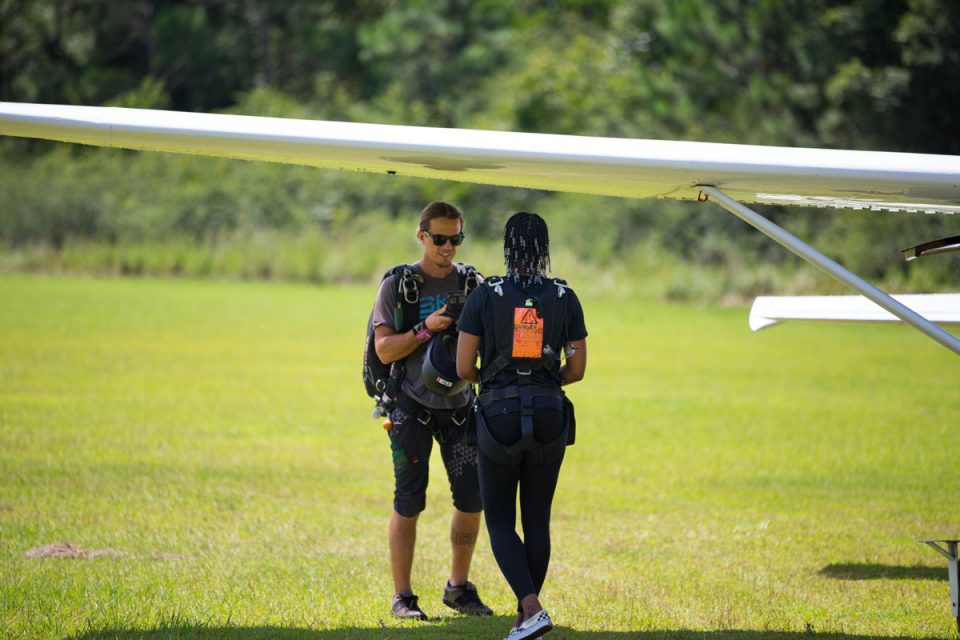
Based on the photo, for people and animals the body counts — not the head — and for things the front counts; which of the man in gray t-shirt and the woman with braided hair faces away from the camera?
the woman with braided hair

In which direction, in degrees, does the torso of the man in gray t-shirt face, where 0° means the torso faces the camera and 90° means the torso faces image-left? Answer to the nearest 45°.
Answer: approximately 315°

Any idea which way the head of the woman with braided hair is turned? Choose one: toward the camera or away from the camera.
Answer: away from the camera

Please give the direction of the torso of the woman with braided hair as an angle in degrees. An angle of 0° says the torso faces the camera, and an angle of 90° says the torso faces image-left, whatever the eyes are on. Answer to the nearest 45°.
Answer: approximately 180°

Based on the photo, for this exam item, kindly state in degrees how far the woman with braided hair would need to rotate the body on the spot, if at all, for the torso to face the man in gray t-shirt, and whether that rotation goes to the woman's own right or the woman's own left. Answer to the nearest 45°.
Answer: approximately 45° to the woman's own left

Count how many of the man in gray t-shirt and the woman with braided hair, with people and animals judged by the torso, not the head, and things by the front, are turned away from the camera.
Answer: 1

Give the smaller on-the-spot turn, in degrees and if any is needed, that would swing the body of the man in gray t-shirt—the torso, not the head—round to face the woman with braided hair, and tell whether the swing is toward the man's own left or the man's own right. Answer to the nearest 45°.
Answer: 0° — they already face them
